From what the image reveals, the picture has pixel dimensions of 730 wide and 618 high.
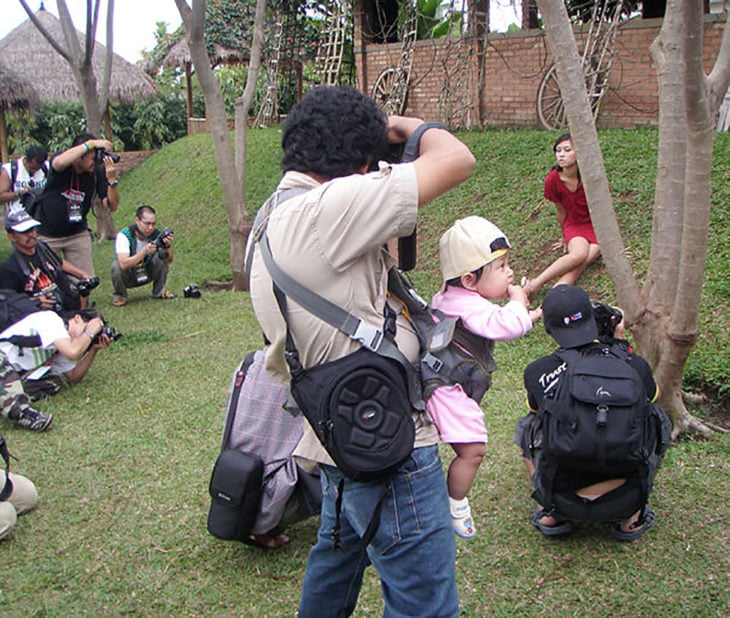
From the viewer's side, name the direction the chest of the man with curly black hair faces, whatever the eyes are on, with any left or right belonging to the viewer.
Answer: facing away from the viewer and to the right of the viewer

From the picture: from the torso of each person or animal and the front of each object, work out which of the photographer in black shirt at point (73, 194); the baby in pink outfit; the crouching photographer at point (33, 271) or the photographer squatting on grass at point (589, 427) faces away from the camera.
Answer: the photographer squatting on grass

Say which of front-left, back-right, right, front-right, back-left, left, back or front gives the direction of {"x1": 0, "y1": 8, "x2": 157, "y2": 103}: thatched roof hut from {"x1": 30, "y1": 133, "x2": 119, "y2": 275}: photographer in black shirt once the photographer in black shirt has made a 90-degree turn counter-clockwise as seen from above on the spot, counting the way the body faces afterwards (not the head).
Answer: front-left

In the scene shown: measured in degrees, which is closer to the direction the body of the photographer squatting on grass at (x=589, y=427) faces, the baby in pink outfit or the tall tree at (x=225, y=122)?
the tall tree

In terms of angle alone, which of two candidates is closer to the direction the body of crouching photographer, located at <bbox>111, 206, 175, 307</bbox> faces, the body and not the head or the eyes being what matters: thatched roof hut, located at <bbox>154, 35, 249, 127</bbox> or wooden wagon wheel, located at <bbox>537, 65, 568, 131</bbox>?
the wooden wagon wheel

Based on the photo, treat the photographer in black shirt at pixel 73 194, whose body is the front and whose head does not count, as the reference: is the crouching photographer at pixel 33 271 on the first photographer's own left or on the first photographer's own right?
on the first photographer's own right

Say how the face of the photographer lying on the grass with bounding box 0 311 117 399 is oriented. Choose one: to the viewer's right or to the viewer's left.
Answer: to the viewer's right

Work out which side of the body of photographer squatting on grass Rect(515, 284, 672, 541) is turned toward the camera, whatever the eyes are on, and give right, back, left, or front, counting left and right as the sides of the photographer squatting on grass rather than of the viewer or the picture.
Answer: back

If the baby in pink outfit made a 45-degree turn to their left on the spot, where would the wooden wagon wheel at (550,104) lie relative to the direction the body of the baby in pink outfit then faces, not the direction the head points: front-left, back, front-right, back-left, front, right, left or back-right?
front-left

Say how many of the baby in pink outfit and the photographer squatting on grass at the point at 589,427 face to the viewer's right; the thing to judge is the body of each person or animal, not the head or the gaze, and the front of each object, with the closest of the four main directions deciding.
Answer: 1

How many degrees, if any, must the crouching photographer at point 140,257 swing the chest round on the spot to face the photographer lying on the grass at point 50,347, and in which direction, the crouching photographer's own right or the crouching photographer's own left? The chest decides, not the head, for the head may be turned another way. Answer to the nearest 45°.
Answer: approximately 45° to the crouching photographer's own right

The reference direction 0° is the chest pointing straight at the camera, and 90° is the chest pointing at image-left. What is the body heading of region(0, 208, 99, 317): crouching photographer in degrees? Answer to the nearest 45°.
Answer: approximately 315°

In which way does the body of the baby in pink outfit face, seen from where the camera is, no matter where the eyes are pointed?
to the viewer's right

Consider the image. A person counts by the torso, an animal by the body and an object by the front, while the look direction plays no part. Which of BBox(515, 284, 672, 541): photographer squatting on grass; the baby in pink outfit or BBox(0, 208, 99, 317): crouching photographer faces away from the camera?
the photographer squatting on grass

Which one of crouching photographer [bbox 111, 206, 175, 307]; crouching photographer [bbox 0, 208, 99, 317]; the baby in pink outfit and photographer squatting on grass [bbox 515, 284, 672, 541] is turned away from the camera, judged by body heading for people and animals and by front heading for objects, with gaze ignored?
the photographer squatting on grass

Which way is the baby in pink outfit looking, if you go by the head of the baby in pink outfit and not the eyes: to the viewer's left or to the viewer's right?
to the viewer's right
